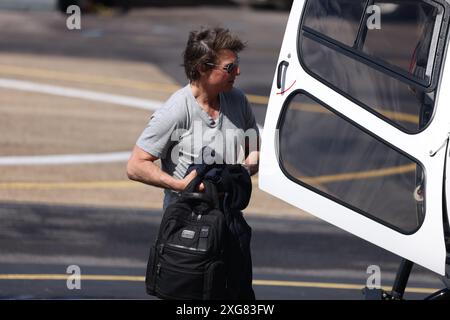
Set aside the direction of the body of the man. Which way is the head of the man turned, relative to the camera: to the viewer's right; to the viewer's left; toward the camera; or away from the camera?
to the viewer's right

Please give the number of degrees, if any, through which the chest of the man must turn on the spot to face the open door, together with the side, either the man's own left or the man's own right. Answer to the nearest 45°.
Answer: approximately 45° to the man's own left
